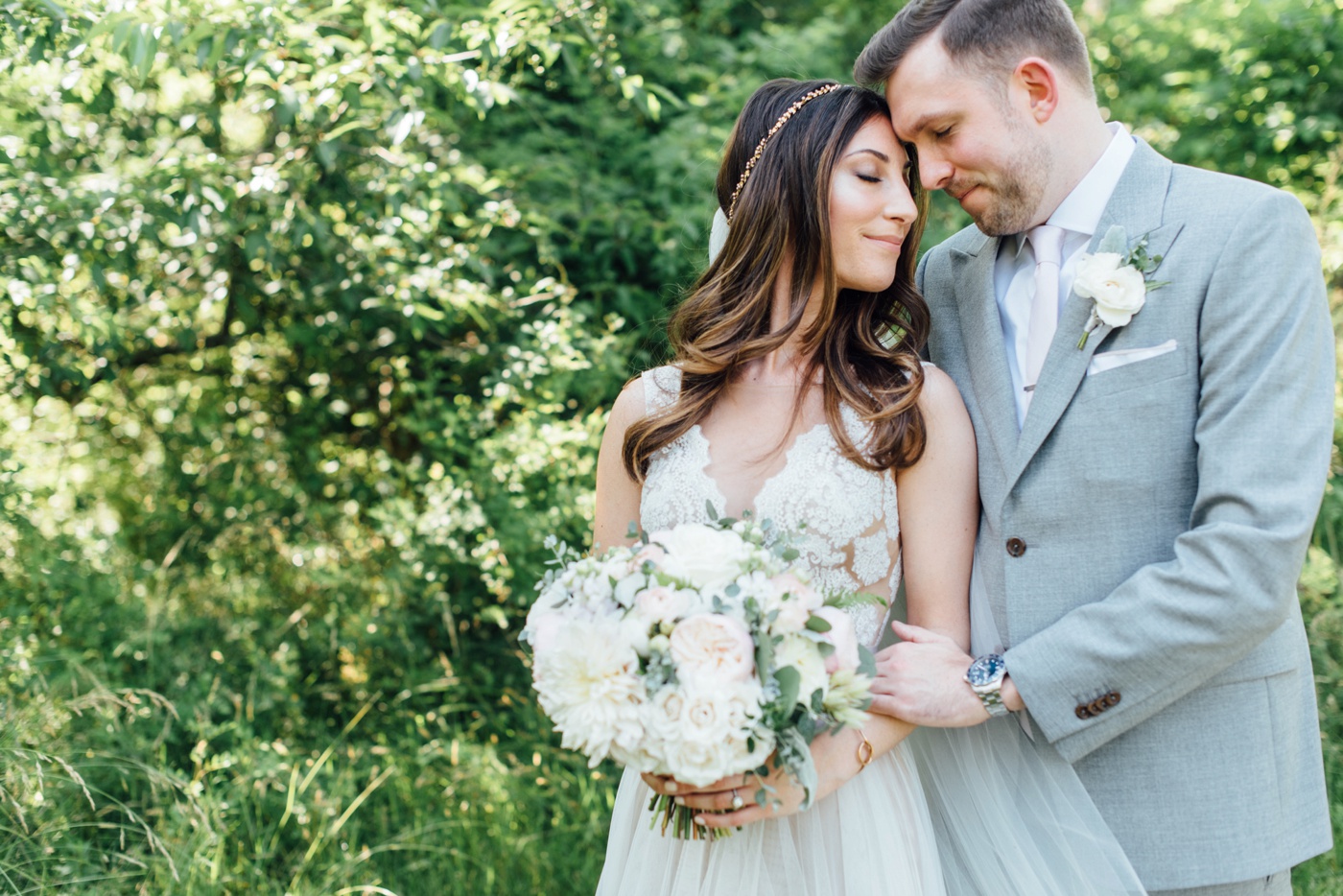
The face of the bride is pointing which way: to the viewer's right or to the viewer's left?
to the viewer's right

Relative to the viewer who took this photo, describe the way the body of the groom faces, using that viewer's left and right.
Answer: facing the viewer and to the left of the viewer

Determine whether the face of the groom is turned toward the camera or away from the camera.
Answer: toward the camera
